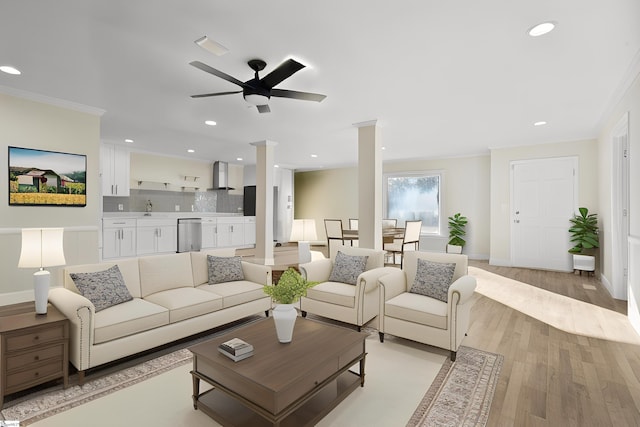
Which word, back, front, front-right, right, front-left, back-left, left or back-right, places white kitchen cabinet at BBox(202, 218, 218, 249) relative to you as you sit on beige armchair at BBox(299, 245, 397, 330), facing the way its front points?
right

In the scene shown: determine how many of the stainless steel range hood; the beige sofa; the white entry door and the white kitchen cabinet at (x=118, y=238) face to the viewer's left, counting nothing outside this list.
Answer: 0

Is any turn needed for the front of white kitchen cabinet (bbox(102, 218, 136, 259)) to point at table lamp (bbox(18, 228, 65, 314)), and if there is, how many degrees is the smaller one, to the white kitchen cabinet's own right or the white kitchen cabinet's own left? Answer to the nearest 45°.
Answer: approximately 45° to the white kitchen cabinet's own right

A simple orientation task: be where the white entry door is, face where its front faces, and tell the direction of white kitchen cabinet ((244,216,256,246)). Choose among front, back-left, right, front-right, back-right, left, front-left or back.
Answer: right

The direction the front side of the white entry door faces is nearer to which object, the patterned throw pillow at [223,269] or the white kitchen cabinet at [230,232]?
the patterned throw pillow

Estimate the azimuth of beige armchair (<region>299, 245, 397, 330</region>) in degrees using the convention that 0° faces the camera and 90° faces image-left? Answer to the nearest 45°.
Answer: approximately 45°

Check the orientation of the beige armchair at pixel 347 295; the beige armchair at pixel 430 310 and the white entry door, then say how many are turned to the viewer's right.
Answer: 0

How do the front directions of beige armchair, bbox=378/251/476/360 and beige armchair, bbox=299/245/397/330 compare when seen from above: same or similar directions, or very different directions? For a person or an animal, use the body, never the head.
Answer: same or similar directions

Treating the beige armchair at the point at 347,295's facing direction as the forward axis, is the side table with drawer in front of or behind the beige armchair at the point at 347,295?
in front

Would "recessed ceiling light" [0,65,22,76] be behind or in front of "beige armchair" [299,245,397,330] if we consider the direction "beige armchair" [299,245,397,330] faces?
in front

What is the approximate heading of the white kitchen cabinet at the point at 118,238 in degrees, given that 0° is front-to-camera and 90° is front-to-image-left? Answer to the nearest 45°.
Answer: approximately 315°

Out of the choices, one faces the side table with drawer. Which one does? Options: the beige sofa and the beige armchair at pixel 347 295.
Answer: the beige armchair

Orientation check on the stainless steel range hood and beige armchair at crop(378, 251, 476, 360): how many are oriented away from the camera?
0

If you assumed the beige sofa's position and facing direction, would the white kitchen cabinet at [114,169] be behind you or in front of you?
behind

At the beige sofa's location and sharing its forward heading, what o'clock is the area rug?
The area rug is roughly at 12 o'clock from the beige sofa.

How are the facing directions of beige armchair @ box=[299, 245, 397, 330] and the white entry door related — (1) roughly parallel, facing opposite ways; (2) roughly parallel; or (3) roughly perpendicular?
roughly parallel

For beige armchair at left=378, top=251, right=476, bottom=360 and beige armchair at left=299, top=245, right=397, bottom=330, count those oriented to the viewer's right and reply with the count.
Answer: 0

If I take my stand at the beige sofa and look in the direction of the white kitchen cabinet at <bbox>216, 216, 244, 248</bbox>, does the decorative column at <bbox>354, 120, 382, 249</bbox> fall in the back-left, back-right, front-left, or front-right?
front-right

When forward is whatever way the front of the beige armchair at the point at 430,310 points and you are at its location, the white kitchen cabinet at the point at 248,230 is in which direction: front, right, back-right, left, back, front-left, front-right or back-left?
right
